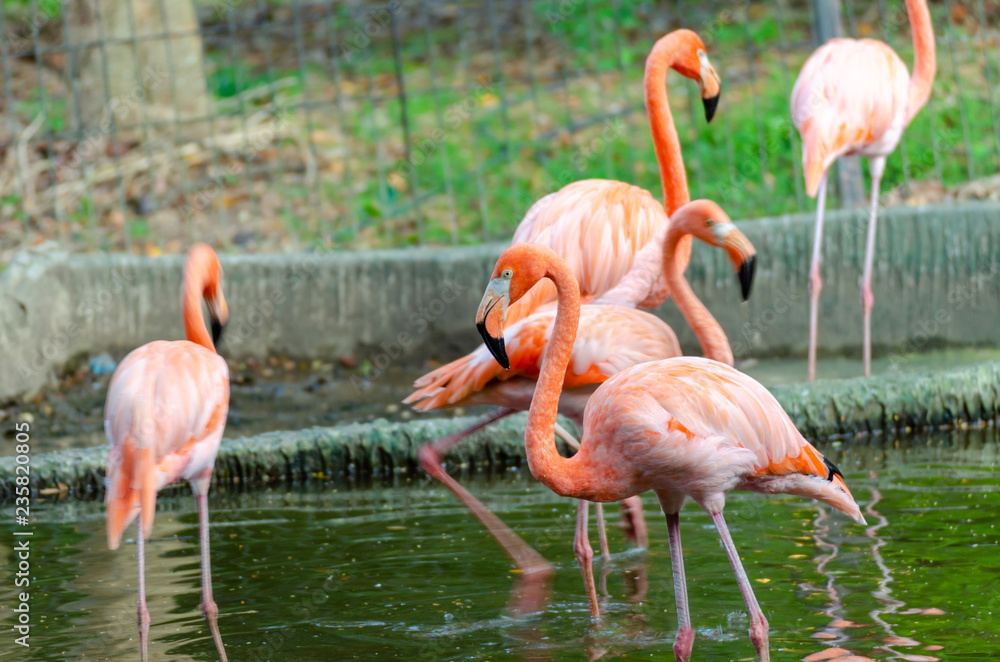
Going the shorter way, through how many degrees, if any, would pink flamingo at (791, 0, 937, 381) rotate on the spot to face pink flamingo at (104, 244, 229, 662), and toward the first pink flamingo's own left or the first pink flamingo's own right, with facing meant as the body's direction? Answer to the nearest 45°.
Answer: approximately 180°

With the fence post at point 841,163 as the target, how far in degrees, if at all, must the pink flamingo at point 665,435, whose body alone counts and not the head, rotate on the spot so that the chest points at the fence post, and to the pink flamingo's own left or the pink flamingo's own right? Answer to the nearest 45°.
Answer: approximately 90° to the pink flamingo's own right

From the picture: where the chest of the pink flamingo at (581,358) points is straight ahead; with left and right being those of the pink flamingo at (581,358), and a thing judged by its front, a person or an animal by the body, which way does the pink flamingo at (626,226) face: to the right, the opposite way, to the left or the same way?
the same way

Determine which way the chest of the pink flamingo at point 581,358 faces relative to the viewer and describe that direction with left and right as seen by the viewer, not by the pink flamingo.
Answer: facing to the right of the viewer

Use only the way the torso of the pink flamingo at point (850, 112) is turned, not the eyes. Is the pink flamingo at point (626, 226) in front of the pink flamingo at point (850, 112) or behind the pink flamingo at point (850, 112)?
behind

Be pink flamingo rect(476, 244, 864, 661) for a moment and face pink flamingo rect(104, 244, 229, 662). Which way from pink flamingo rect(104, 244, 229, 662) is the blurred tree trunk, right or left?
right

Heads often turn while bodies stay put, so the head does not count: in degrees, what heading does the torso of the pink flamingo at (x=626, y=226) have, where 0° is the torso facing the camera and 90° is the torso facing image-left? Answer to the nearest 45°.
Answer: approximately 270°

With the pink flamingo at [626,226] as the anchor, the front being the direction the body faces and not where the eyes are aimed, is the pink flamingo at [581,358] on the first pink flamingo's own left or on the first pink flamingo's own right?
on the first pink flamingo's own right

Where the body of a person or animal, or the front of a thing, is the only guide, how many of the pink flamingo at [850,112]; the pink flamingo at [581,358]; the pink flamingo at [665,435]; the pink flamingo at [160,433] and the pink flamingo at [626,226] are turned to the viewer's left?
1

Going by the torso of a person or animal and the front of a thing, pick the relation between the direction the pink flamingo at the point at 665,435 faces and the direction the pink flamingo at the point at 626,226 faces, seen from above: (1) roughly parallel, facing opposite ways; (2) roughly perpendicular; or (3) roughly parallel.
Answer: roughly parallel, facing opposite ways

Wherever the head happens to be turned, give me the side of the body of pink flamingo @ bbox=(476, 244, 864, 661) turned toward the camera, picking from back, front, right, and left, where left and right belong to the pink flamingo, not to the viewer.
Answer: left

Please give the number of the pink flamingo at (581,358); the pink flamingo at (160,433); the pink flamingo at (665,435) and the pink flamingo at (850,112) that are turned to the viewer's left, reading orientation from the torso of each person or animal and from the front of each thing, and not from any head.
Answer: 1

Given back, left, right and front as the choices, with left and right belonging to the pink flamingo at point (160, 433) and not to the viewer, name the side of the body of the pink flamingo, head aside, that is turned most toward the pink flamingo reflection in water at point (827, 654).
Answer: right

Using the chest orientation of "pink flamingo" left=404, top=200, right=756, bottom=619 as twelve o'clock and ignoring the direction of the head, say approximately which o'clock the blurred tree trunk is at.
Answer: The blurred tree trunk is roughly at 8 o'clock from the pink flamingo.

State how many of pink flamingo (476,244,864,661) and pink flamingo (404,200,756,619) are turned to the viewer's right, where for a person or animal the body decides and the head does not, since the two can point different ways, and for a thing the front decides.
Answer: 1
